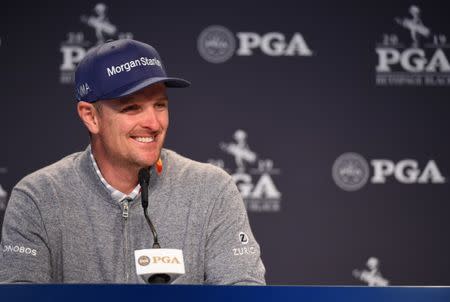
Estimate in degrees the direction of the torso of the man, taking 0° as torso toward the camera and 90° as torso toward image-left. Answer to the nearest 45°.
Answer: approximately 0°
